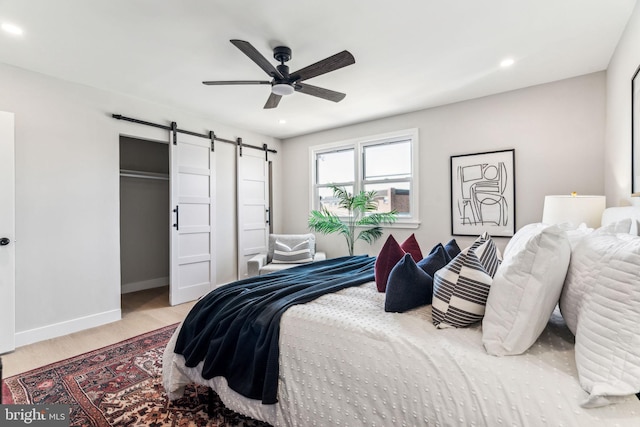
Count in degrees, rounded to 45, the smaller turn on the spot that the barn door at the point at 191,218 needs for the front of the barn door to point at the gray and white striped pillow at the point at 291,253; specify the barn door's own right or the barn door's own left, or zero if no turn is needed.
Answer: approximately 45° to the barn door's own left

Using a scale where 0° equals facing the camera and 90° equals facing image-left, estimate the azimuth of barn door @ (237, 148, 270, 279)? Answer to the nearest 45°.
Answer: approximately 315°

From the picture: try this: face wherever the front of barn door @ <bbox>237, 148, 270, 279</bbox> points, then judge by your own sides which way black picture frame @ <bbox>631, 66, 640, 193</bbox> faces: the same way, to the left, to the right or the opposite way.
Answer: the opposite way

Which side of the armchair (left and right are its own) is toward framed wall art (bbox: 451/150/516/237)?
left

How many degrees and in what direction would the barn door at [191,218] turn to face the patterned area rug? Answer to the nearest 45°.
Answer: approximately 45° to its right

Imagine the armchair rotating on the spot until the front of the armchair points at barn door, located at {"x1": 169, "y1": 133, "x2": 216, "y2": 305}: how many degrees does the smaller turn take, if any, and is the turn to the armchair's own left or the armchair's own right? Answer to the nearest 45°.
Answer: approximately 90° to the armchair's own right

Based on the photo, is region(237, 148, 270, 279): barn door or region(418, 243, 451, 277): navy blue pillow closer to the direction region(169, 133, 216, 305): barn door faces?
the navy blue pillow

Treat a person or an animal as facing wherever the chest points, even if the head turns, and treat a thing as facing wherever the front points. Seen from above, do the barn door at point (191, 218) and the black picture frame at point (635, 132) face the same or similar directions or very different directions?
very different directions

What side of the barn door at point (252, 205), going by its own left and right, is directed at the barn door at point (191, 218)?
right

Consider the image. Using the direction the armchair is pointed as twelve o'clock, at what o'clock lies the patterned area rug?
The patterned area rug is roughly at 1 o'clock from the armchair.
